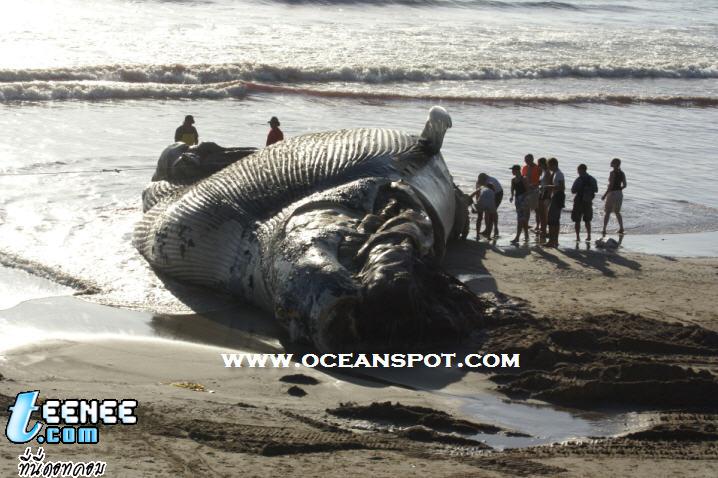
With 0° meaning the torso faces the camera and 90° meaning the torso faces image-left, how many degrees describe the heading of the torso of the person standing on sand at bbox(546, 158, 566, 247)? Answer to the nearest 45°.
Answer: approximately 90°

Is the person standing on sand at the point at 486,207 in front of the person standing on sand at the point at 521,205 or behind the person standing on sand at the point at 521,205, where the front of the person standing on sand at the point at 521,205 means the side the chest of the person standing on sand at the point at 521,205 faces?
in front

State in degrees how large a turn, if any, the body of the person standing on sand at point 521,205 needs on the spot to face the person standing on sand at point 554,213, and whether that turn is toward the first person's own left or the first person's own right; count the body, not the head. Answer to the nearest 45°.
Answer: approximately 180°

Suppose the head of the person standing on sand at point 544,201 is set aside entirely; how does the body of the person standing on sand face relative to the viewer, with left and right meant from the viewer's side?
facing to the left of the viewer

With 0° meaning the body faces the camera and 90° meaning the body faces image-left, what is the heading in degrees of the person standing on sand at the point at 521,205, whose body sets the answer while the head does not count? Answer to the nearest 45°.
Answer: approximately 90°

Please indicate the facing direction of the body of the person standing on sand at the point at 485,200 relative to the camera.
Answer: to the viewer's left

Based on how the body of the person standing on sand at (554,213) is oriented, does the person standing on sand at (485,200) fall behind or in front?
in front

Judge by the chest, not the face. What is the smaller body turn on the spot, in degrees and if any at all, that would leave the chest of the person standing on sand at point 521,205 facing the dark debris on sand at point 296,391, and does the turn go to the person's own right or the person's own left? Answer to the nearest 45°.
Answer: approximately 90° to the person's own left

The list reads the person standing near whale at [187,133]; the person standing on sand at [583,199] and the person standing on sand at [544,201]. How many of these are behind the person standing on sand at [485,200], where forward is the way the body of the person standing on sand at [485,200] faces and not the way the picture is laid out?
2

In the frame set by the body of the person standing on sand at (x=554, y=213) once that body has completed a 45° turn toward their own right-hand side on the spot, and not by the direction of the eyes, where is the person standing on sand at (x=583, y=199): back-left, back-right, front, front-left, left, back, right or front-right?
right

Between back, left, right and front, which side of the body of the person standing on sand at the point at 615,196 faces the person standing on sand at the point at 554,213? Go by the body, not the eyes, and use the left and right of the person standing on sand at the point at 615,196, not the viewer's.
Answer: front
